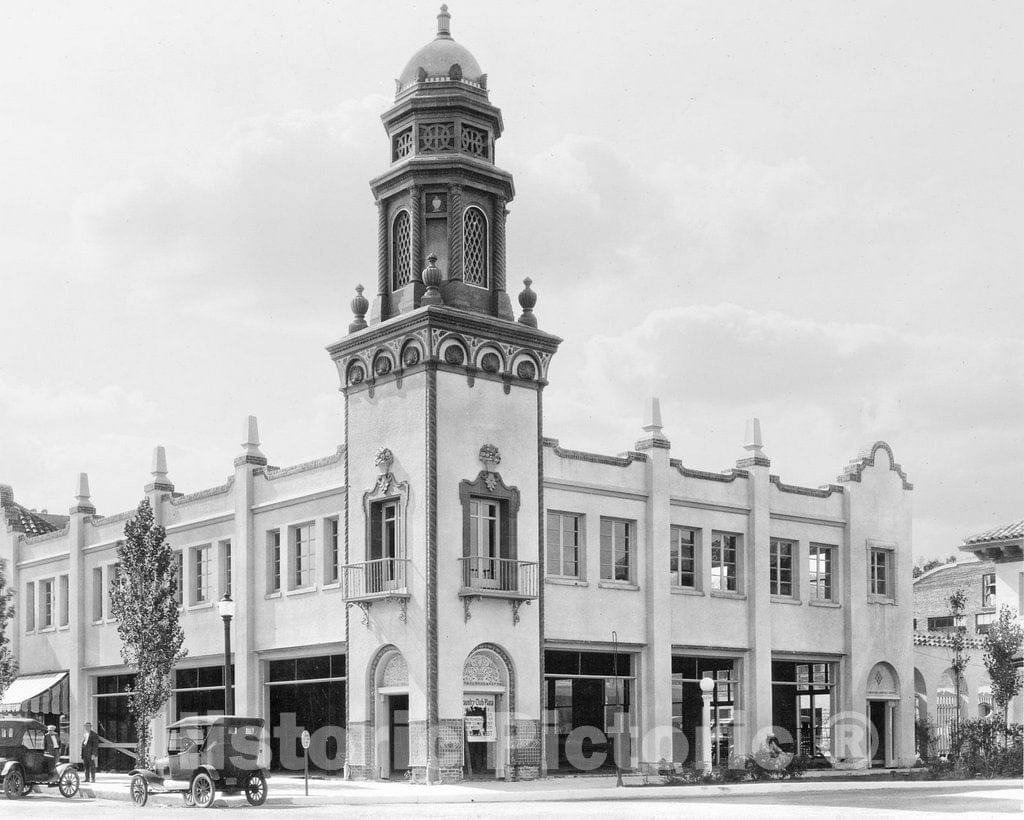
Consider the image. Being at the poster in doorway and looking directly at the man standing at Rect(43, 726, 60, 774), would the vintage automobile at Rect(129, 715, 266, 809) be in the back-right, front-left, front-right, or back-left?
front-left

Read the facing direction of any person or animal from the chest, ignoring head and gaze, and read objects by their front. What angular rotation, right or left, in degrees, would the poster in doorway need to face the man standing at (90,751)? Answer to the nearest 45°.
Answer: approximately 90° to its right
